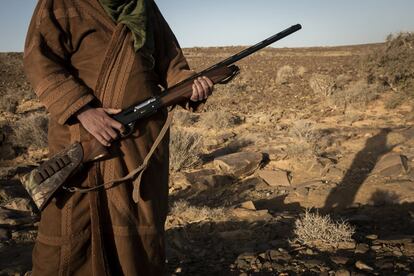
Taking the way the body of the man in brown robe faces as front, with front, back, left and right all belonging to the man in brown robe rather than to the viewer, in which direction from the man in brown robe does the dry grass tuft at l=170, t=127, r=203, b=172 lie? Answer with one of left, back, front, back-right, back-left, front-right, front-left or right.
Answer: back-left

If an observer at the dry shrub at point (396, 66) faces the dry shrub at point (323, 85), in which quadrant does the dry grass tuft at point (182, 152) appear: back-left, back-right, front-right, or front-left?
front-left

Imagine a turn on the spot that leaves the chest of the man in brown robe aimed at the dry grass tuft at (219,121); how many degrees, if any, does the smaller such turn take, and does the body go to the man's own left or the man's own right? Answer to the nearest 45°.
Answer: approximately 135° to the man's own left

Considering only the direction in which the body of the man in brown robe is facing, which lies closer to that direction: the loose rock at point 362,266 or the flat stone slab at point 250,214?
the loose rock

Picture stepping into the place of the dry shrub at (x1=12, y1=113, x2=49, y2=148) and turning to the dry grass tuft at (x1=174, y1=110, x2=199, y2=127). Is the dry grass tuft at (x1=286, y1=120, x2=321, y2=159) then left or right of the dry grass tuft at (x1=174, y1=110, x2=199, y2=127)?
right

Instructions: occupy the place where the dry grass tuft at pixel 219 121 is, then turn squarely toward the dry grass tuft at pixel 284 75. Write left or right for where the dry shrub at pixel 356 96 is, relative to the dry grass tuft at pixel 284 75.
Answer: right

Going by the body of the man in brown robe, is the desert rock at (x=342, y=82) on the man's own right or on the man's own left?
on the man's own left

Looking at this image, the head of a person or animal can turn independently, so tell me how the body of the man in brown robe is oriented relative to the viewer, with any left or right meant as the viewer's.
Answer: facing the viewer and to the right of the viewer

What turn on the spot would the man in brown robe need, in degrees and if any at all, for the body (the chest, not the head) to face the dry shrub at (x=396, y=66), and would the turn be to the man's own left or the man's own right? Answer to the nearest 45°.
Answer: approximately 90° to the man's own left

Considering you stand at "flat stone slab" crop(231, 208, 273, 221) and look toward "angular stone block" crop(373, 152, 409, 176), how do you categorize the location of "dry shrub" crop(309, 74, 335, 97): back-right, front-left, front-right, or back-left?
front-left
